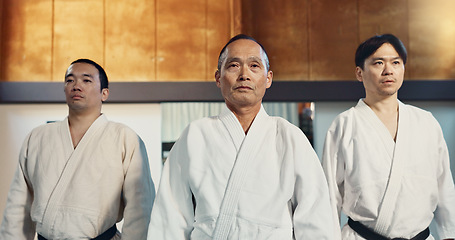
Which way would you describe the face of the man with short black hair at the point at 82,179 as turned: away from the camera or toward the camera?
toward the camera

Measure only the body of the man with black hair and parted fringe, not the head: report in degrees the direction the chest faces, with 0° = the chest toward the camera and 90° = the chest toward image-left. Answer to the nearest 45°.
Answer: approximately 0°
